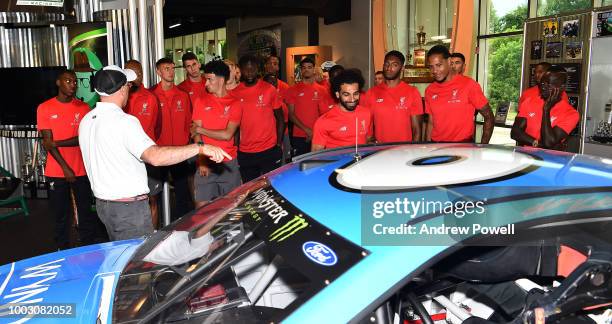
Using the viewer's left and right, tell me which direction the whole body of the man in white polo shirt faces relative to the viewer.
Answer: facing away from the viewer and to the right of the viewer

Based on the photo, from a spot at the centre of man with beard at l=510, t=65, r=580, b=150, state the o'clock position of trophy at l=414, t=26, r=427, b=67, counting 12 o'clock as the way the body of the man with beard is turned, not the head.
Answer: The trophy is roughly at 4 o'clock from the man with beard.

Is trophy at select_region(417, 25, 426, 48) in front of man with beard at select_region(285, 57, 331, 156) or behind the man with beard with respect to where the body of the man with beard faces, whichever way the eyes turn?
behind

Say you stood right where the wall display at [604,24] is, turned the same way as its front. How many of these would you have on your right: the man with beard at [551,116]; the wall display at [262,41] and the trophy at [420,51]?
2

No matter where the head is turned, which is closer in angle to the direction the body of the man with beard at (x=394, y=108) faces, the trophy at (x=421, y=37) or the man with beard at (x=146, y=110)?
the man with beard

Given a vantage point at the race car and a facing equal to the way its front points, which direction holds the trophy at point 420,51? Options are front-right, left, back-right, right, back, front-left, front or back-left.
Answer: back-right

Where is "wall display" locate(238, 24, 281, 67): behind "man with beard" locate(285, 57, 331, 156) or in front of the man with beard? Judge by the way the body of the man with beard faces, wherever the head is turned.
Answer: behind

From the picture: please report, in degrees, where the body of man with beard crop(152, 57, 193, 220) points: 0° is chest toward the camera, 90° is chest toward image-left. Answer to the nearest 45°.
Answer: approximately 0°

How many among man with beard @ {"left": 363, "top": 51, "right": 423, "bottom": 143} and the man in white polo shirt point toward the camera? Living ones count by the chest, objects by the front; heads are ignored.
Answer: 1
